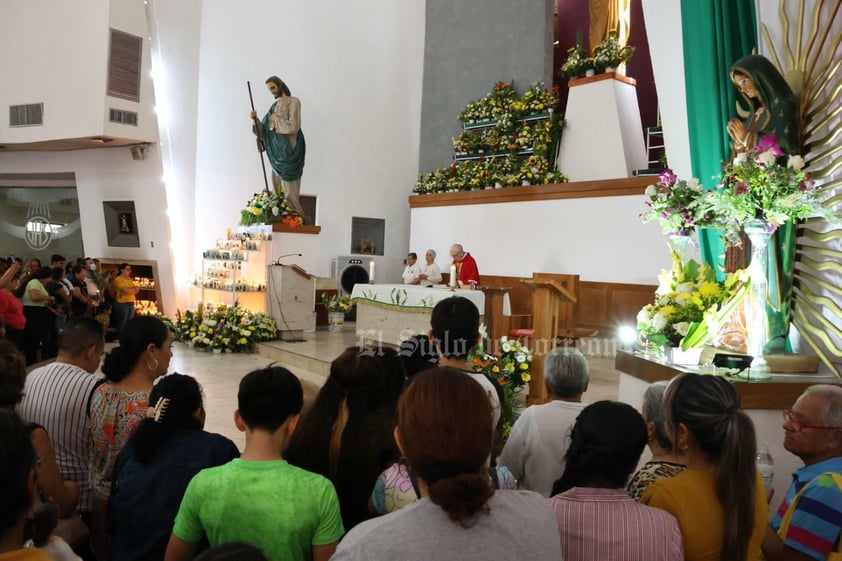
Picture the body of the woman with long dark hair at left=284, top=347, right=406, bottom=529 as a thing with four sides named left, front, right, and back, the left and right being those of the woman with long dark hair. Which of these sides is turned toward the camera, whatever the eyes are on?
back

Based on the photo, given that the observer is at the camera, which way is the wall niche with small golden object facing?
facing the viewer

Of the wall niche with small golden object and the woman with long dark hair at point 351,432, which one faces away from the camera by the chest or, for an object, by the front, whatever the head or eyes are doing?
the woman with long dark hair

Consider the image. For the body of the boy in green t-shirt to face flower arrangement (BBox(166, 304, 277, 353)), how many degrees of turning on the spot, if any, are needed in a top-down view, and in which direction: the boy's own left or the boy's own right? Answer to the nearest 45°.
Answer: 0° — they already face it

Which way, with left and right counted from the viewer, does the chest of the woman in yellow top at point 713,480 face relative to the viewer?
facing away from the viewer and to the left of the viewer

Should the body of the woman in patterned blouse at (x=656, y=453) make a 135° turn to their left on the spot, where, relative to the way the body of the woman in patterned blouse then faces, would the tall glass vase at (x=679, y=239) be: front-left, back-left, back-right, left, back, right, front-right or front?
back

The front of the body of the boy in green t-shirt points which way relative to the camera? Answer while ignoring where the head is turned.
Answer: away from the camera

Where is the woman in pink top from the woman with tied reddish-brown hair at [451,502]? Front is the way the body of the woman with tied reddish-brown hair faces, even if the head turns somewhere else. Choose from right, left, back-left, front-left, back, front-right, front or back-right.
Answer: front-right

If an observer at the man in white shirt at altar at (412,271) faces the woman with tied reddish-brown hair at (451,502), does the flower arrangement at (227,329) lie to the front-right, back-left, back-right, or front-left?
front-right

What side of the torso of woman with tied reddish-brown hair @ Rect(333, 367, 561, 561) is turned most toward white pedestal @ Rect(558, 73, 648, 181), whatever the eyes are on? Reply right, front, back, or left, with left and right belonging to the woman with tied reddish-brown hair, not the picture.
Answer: front

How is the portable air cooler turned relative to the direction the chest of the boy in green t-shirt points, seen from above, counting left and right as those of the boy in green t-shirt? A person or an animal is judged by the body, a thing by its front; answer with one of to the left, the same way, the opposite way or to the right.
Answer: the opposite way

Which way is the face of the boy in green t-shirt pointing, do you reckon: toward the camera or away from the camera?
away from the camera

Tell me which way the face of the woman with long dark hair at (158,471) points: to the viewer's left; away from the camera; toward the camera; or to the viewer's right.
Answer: away from the camera

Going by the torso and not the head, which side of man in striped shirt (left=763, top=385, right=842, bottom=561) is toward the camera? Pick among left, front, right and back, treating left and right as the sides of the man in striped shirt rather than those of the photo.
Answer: left

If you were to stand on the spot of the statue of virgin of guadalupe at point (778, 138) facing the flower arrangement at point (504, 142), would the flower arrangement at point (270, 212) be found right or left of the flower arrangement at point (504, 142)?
left

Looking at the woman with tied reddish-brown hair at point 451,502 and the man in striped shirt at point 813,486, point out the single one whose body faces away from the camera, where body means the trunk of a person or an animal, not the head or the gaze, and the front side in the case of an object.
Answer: the woman with tied reddish-brown hair

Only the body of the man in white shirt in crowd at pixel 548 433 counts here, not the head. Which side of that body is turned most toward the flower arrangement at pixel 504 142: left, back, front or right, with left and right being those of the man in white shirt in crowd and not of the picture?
front

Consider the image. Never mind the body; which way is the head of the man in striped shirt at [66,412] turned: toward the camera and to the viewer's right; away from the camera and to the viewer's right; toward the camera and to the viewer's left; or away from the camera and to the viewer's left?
away from the camera and to the viewer's right

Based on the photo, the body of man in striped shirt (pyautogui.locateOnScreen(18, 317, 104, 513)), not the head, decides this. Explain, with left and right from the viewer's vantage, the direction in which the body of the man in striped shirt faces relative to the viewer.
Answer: facing away from the viewer and to the right of the viewer

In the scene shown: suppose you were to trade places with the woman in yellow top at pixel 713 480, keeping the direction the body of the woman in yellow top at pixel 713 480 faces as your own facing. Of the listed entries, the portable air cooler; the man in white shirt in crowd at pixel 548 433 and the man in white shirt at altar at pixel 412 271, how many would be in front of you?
3
